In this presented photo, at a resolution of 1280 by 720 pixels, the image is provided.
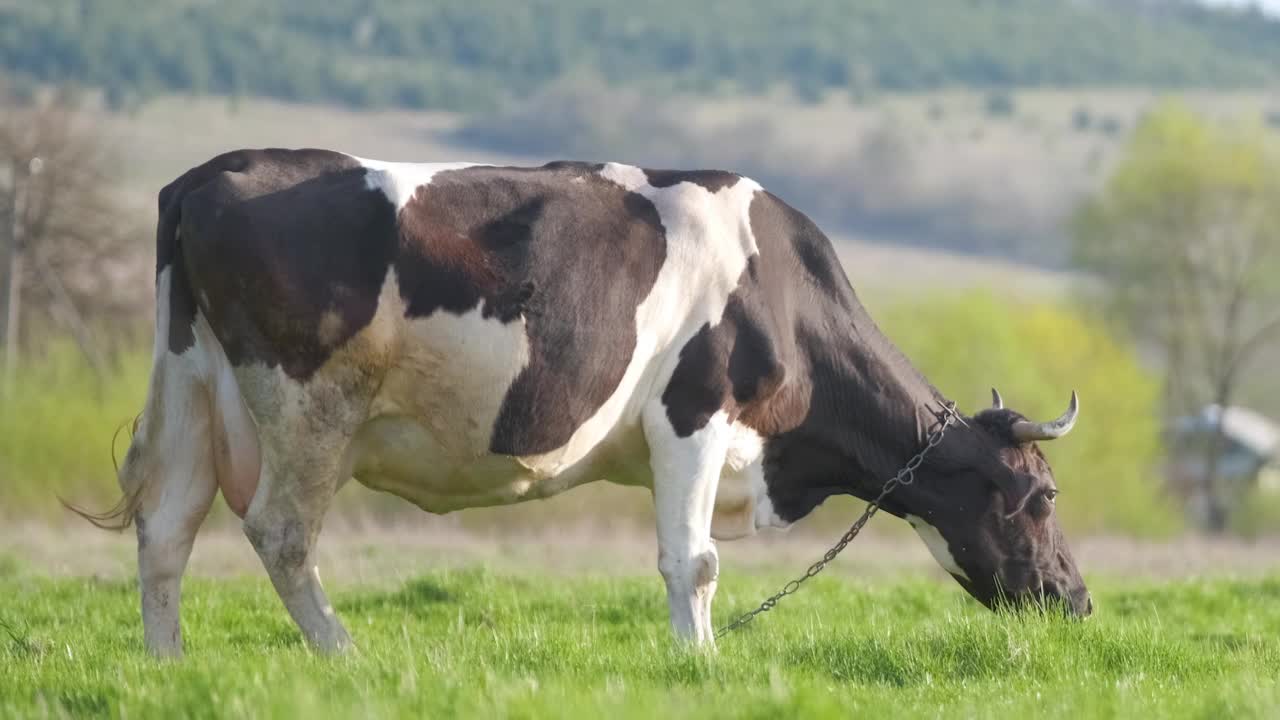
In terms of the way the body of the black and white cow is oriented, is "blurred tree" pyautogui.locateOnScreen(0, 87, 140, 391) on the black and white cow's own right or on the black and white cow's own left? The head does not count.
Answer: on the black and white cow's own left

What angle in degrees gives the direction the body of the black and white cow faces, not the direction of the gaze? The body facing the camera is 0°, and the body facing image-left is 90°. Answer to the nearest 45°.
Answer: approximately 270°
